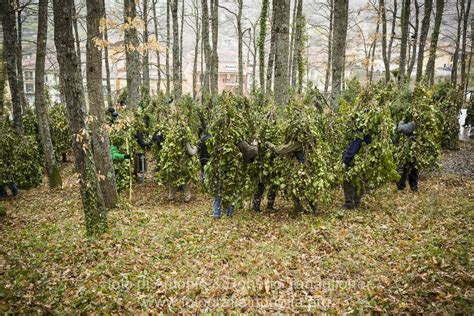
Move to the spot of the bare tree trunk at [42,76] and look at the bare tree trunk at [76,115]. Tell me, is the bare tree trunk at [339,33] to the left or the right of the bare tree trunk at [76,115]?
left

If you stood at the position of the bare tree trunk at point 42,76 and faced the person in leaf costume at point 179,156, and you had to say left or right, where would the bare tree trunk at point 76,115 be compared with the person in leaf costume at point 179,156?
right
